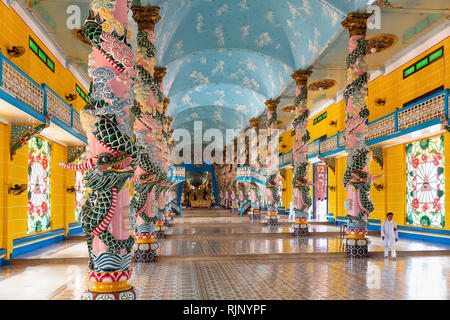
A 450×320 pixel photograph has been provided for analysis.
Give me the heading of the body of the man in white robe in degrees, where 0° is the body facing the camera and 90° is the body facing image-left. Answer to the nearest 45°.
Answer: approximately 0°
